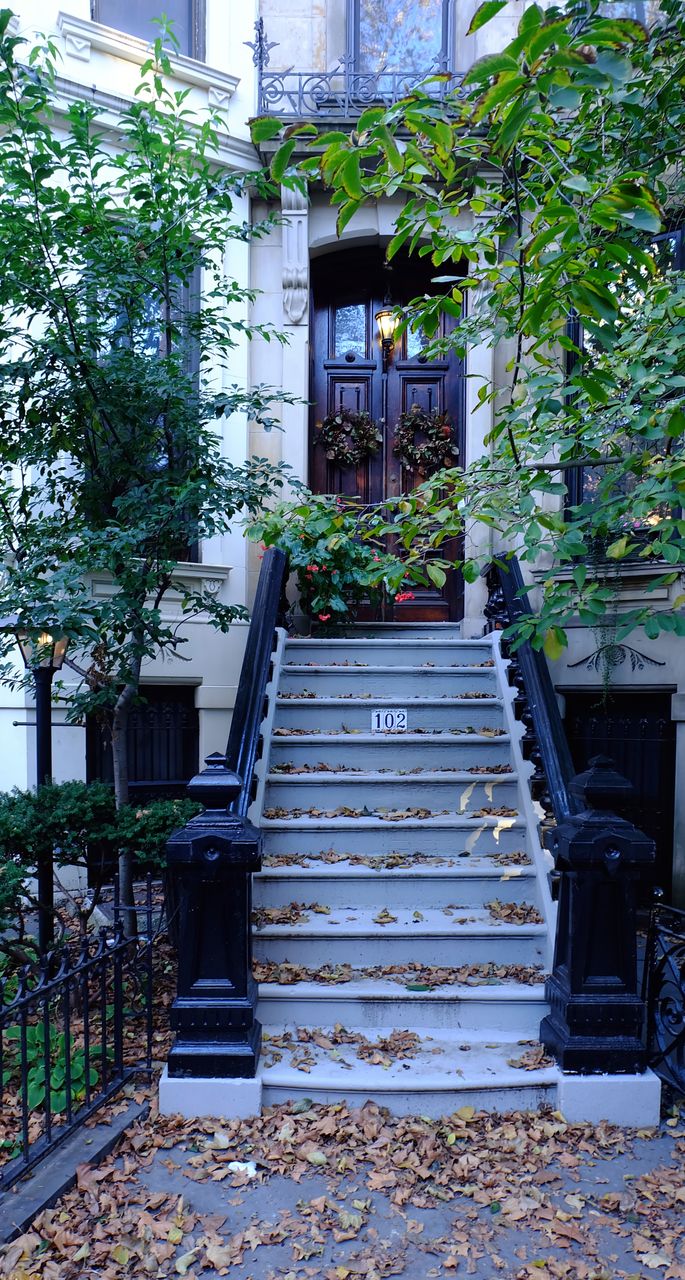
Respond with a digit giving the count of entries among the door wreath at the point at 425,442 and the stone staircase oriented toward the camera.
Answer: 2

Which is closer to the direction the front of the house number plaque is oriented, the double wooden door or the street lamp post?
the street lamp post

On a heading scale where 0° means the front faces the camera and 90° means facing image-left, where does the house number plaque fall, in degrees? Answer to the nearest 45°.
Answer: approximately 0°

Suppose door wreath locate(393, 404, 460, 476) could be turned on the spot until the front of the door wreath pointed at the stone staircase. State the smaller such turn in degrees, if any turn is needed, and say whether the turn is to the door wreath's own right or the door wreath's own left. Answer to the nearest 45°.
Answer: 0° — it already faces it

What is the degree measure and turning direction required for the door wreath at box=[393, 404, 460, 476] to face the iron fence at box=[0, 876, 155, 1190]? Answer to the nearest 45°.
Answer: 0° — it already faces it

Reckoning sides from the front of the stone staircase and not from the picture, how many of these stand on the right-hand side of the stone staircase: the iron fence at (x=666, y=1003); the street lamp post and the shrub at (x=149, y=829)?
2

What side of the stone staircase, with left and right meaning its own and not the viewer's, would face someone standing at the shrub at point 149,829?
right

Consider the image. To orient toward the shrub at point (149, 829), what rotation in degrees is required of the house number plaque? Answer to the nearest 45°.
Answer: approximately 45° to its right
